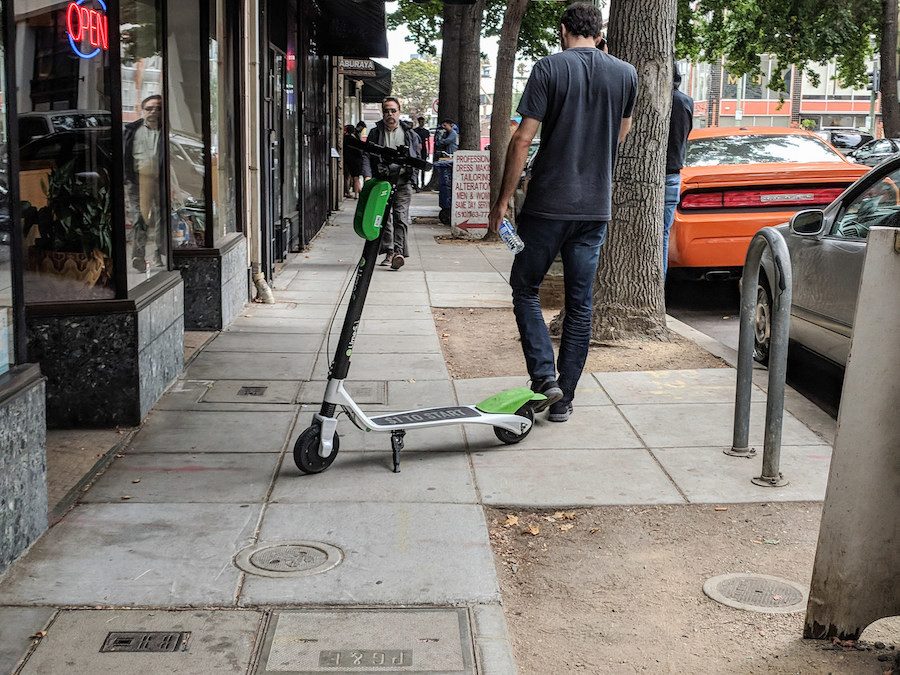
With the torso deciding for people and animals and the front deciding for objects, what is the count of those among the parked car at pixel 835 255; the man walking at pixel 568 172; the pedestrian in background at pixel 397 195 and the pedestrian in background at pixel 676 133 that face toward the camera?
1

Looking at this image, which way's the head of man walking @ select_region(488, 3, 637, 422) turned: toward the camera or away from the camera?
away from the camera

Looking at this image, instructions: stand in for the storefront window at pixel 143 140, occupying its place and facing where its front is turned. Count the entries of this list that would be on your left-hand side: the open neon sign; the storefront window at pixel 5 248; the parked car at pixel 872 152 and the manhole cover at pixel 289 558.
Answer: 1

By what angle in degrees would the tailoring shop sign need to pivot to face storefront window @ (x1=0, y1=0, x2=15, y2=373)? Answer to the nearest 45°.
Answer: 0° — it already faces it

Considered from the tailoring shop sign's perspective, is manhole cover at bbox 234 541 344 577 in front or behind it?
in front

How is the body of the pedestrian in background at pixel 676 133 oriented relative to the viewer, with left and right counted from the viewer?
facing away from the viewer

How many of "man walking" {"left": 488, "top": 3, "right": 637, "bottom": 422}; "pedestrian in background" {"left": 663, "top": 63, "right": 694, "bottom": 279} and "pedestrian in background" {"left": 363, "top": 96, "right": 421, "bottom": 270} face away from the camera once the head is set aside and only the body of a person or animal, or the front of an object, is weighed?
2

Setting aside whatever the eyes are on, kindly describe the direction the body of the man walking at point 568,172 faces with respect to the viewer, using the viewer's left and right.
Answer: facing away from the viewer

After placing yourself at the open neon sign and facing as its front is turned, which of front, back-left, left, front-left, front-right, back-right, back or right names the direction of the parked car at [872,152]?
left

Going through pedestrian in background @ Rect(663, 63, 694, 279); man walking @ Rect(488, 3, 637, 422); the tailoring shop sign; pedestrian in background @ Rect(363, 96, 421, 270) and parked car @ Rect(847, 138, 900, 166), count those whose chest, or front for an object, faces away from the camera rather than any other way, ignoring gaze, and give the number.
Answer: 2

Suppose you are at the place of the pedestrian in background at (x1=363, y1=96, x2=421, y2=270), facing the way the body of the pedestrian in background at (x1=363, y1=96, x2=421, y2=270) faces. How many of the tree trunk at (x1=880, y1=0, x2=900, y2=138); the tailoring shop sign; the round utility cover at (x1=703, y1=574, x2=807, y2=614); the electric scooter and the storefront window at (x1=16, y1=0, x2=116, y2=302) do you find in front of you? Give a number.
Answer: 3

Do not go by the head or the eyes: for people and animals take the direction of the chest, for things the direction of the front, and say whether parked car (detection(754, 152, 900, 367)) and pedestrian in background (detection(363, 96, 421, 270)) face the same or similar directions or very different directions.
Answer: very different directions

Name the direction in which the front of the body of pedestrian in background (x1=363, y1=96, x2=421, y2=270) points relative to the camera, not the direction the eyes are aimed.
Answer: toward the camera

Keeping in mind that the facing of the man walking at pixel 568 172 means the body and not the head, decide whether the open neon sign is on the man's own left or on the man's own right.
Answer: on the man's own left

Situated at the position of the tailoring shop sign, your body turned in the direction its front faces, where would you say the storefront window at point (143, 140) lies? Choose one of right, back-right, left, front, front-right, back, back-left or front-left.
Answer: front

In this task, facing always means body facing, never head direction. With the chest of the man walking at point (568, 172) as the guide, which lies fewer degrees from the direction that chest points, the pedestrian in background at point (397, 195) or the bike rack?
the pedestrian in background

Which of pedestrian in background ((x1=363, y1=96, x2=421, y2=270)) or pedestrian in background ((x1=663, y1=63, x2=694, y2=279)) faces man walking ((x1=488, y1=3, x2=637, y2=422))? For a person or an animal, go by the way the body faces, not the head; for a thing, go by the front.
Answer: pedestrian in background ((x1=363, y1=96, x2=421, y2=270))

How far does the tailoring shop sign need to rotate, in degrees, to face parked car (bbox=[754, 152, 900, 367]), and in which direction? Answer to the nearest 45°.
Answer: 0° — it already faces it
